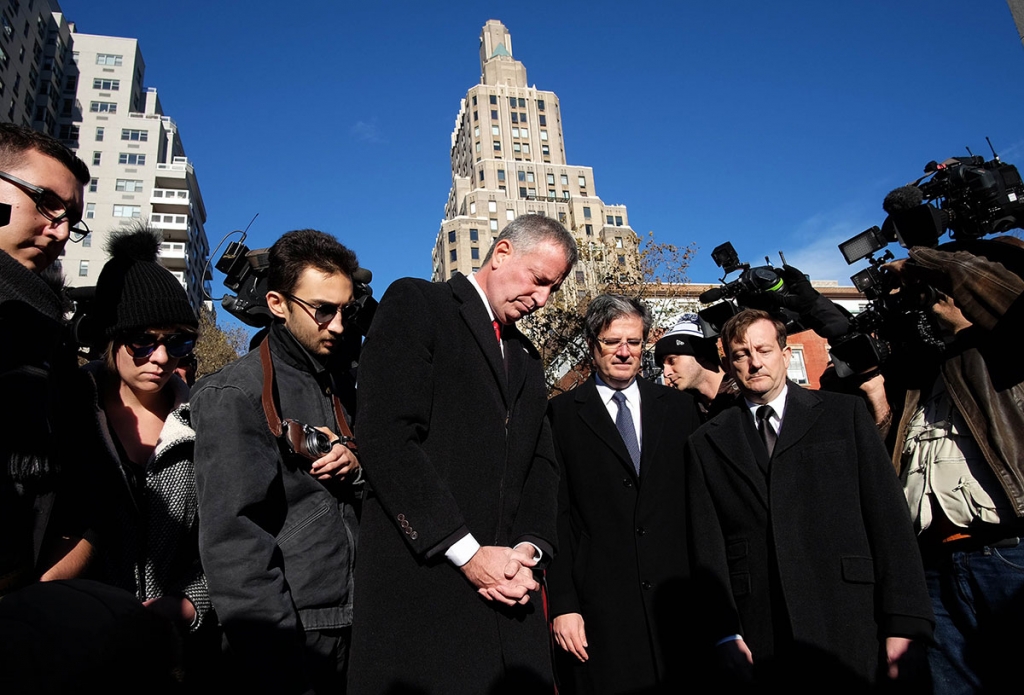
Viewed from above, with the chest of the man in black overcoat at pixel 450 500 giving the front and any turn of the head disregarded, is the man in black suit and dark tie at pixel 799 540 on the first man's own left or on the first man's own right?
on the first man's own left

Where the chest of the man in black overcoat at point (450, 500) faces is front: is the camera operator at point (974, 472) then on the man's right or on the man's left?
on the man's left

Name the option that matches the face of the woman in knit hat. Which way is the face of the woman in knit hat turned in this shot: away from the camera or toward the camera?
toward the camera

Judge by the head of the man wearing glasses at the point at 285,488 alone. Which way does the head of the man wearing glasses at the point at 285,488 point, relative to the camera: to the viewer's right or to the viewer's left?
to the viewer's right

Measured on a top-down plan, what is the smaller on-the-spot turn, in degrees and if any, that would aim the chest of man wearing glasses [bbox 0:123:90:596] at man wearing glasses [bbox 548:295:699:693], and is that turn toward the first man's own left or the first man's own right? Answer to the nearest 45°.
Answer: approximately 45° to the first man's own left

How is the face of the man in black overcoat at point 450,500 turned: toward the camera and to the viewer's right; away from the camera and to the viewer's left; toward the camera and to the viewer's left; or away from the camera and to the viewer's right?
toward the camera and to the viewer's right

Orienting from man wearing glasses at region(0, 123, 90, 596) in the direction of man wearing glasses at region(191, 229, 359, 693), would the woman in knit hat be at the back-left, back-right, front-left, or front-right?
front-left

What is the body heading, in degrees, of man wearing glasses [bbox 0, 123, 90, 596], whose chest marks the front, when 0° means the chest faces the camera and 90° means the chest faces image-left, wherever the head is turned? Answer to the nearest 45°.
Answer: approximately 315°

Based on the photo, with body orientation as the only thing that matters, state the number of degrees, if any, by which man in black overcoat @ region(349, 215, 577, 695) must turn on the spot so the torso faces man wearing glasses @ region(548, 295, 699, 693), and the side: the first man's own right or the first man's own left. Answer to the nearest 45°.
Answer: approximately 90° to the first man's own left

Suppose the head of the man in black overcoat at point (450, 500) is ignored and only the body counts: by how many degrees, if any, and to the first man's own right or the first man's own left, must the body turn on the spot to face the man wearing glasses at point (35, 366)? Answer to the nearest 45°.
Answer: approximately 90° to the first man's own right

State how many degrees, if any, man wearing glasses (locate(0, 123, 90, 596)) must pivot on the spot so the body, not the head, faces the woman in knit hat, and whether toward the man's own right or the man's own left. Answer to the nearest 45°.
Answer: approximately 90° to the man's own left

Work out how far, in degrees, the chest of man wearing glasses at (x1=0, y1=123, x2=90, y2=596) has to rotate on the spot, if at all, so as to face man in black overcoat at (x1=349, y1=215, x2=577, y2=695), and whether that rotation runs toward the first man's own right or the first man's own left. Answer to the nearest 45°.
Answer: approximately 45° to the first man's own left

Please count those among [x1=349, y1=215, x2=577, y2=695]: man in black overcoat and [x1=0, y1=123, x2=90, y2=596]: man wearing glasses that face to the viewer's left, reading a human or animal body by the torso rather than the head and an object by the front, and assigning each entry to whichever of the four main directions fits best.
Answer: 0
